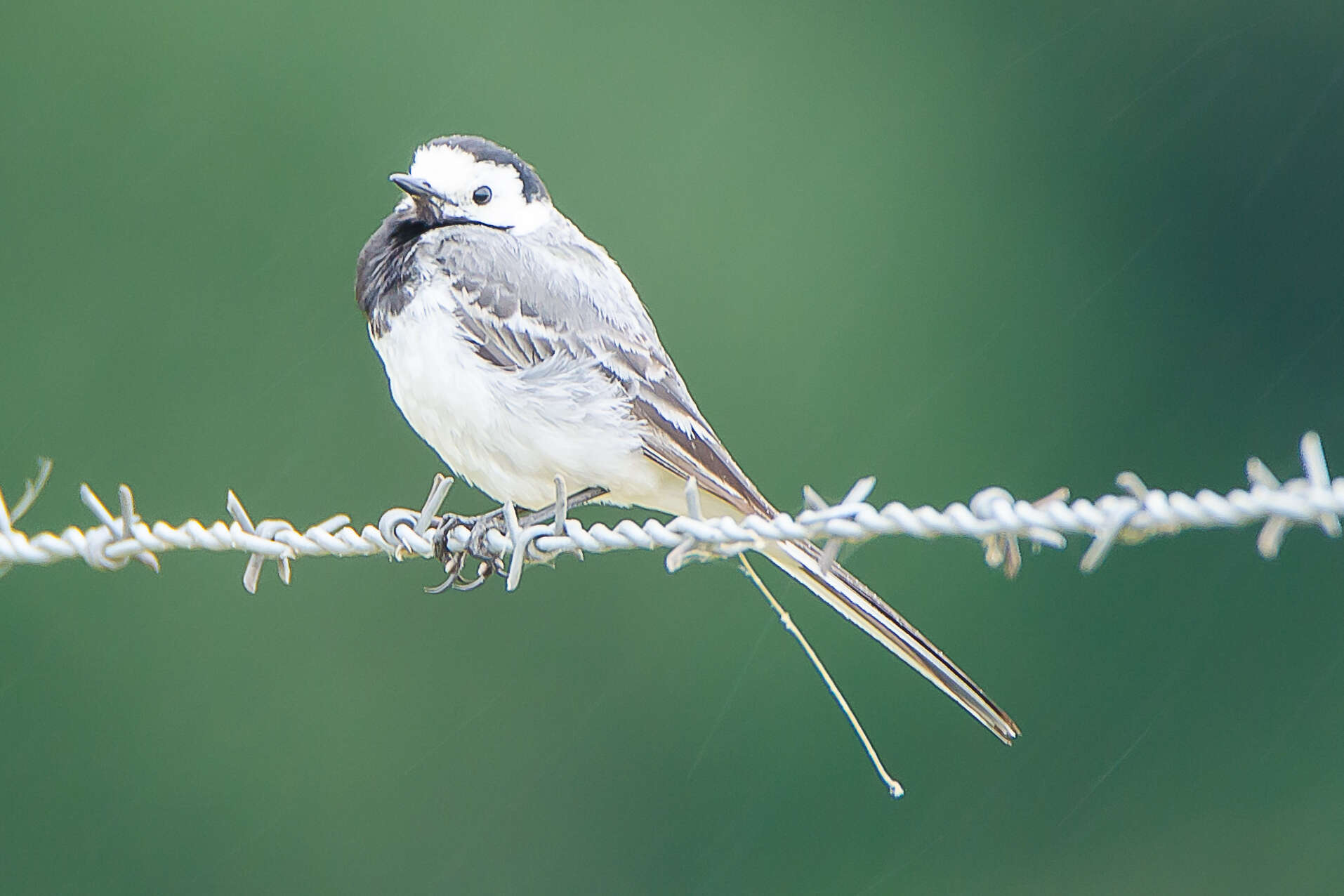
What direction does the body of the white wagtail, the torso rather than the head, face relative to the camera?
to the viewer's left
